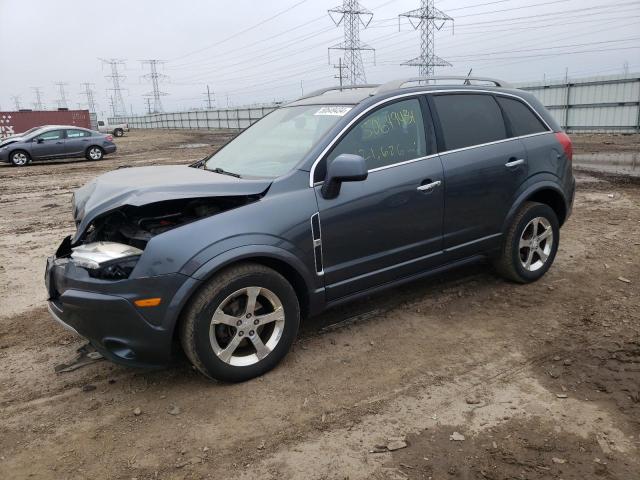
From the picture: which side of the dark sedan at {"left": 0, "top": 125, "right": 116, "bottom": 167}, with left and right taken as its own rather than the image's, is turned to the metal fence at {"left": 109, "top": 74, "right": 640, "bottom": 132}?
back

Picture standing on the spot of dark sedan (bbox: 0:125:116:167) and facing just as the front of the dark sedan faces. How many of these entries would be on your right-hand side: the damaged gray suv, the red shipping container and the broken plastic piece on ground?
1

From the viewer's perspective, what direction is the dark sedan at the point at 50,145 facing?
to the viewer's left

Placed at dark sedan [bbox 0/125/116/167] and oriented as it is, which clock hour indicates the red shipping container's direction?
The red shipping container is roughly at 3 o'clock from the dark sedan.

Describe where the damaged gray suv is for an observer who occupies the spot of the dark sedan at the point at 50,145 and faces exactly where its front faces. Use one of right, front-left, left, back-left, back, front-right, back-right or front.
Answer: left

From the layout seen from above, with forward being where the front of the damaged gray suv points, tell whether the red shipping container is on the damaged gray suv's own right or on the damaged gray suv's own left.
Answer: on the damaged gray suv's own right

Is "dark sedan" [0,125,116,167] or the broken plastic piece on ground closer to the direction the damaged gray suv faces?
the broken plastic piece on ground

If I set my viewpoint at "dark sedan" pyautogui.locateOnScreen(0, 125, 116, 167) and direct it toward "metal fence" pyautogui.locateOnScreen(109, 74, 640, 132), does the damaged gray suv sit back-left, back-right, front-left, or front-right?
back-right

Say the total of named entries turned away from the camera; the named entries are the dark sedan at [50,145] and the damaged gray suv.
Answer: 0

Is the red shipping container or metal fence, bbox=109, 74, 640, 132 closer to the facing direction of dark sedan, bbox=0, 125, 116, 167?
the red shipping container

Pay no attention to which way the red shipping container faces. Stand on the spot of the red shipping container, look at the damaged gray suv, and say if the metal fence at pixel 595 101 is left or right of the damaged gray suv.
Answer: left

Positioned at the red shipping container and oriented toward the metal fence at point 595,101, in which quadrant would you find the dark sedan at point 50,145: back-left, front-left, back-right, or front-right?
front-right

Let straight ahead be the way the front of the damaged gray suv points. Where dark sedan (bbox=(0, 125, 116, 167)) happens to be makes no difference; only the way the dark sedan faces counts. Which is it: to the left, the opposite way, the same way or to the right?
the same way

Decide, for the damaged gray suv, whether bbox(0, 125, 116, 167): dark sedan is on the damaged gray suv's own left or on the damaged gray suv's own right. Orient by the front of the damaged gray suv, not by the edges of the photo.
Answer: on the damaged gray suv's own right

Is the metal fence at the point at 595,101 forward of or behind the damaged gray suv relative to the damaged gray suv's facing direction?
behind

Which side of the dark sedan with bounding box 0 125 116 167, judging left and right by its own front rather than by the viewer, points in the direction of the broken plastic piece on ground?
left

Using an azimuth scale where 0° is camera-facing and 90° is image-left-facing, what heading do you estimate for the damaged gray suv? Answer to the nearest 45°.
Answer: approximately 45°
